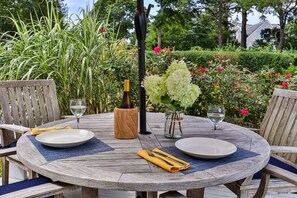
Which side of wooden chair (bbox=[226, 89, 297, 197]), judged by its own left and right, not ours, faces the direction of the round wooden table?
front

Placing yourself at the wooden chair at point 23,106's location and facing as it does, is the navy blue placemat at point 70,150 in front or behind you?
in front

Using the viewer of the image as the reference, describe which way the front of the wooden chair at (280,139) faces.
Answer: facing the viewer and to the left of the viewer

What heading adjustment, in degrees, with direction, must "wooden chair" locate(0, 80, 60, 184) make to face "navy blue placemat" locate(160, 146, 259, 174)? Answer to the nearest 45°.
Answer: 0° — it already faces it

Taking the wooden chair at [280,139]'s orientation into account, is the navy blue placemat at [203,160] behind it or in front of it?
in front

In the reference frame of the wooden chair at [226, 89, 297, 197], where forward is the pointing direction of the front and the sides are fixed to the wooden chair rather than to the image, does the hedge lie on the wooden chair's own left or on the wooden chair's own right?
on the wooden chair's own right

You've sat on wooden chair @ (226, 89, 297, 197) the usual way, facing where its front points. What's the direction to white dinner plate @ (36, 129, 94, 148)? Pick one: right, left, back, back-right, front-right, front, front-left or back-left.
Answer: front

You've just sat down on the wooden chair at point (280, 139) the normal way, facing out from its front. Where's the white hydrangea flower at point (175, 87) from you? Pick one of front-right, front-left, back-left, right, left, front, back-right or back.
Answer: front

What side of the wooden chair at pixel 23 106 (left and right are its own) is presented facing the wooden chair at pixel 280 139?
front

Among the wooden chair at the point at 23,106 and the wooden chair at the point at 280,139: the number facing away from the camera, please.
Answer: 0

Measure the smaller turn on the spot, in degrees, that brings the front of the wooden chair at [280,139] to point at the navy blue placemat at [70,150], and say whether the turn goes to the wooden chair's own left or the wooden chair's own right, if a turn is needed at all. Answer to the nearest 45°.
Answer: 0° — it already faces it

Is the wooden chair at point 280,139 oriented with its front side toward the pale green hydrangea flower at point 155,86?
yes

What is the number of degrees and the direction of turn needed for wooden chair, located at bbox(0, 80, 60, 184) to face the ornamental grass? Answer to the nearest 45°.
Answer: approximately 90° to its left

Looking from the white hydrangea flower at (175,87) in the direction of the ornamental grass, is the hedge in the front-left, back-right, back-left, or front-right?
front-right
